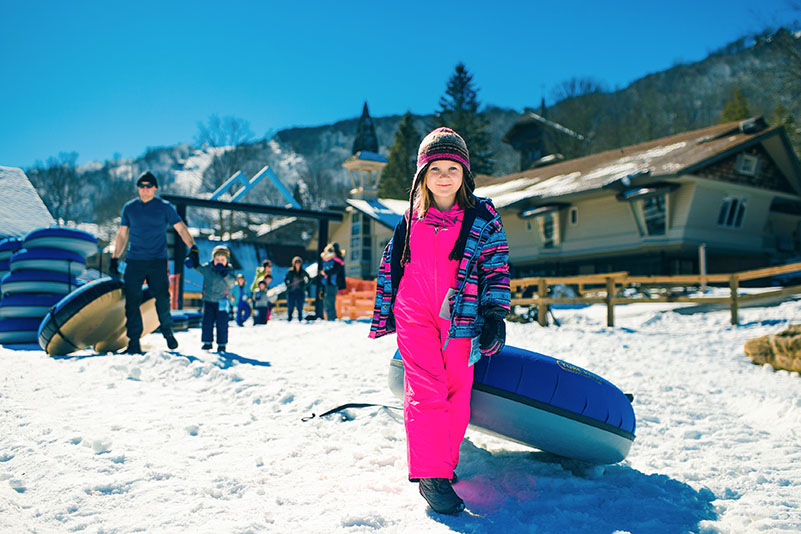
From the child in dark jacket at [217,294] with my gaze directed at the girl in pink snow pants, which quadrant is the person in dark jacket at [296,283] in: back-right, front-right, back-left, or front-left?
back-left

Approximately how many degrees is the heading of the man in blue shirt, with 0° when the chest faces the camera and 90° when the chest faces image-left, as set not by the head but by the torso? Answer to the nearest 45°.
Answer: approximately 0°

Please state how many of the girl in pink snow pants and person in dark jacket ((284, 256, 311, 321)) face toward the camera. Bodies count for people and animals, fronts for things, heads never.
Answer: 2

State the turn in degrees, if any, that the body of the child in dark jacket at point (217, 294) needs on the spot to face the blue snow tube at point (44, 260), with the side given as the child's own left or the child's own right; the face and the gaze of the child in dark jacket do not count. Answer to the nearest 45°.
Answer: approximately 135° to the child's own right

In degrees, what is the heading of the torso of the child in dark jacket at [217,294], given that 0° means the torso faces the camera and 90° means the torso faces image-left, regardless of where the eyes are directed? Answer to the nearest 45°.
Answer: approximately 0°
